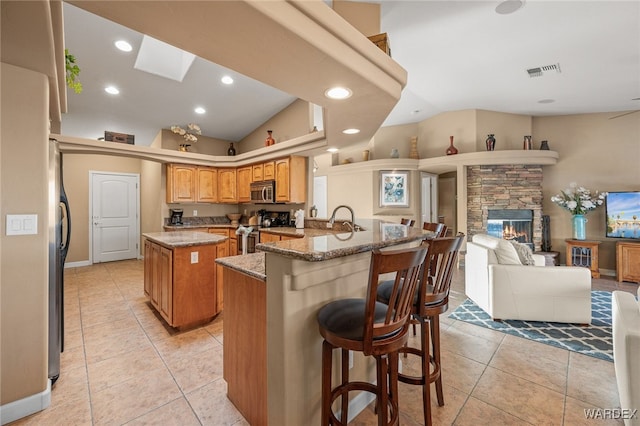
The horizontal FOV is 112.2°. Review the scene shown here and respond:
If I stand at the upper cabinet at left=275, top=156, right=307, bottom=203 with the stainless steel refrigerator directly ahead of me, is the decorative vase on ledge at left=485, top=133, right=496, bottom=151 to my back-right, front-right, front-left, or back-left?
back-left

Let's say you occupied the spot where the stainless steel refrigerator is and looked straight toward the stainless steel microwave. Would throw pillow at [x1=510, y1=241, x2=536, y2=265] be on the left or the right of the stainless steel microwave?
right

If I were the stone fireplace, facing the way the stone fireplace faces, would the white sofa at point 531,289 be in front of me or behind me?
in front

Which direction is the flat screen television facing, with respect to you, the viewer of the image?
facing the viewer

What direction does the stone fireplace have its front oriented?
toward the camera

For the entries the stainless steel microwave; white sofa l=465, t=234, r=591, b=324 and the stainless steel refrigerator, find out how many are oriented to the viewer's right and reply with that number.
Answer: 2

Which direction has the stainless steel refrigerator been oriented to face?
to the viewer's right

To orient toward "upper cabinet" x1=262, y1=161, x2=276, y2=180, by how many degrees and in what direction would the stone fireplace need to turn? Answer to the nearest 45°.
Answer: approximately 45° to its right

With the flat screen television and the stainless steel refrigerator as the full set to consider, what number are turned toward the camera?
1
